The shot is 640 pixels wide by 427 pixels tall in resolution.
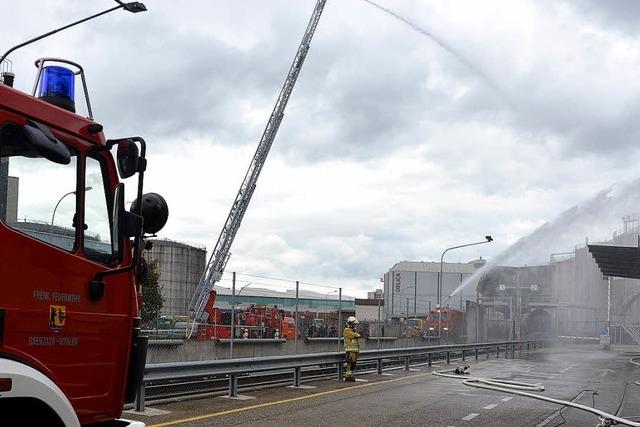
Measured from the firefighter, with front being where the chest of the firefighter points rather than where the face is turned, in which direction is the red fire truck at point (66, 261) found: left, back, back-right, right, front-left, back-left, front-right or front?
right

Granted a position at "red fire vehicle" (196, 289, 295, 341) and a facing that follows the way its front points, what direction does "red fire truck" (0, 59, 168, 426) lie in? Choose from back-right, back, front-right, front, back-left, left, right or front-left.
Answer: right

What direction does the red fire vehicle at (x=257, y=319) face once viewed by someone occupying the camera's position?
facing to the right of the viewer

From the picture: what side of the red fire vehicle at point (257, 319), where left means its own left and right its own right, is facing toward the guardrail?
right

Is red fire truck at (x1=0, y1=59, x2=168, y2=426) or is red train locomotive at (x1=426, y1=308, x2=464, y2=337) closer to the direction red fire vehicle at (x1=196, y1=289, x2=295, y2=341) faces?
the red train locomotive
